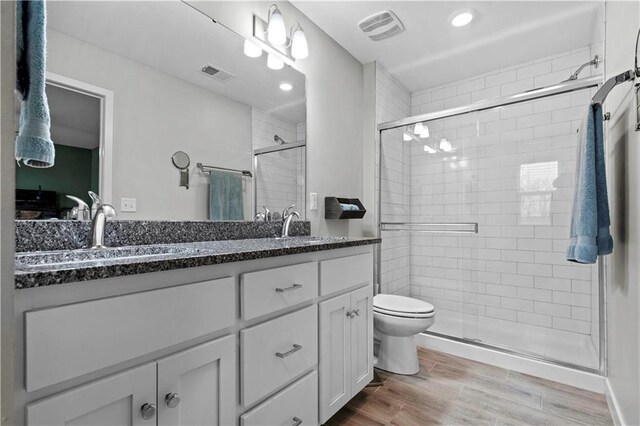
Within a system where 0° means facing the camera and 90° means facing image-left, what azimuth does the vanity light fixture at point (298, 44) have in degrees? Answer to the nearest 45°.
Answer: approximately 315°

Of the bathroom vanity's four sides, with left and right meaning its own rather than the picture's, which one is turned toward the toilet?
left

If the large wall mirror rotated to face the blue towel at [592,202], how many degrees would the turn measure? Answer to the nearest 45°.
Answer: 0° — it already faces it
